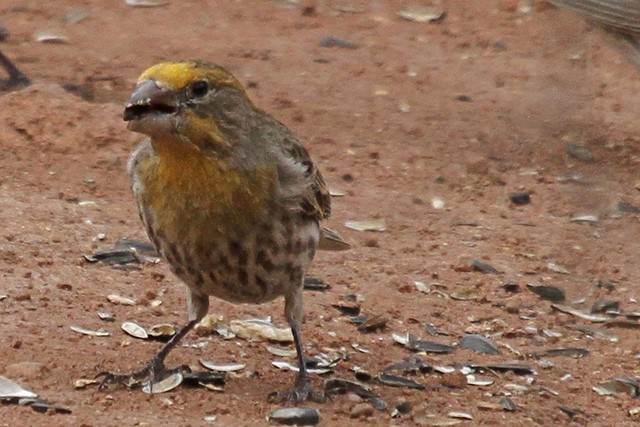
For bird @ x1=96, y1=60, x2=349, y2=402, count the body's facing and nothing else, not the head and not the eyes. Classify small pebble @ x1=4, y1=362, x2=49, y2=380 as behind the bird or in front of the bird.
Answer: in front

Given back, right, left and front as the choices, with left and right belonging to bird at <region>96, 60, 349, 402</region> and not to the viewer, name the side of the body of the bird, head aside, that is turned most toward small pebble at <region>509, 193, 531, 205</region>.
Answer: back

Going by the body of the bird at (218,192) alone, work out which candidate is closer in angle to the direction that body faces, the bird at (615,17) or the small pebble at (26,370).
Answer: the small pebble

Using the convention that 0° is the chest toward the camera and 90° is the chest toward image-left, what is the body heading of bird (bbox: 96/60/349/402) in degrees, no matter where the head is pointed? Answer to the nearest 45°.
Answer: approximately 45°
